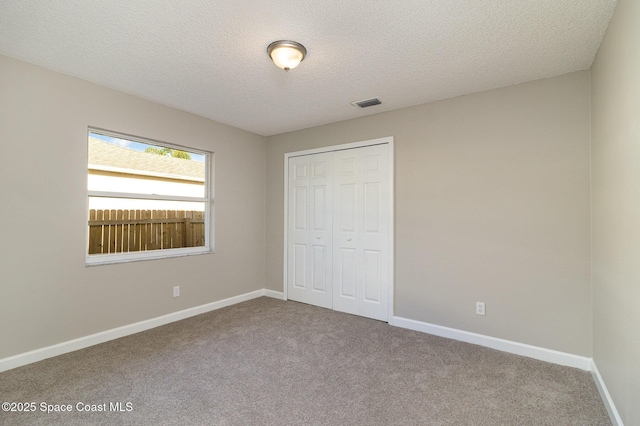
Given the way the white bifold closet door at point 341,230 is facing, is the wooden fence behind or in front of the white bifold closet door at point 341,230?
in front

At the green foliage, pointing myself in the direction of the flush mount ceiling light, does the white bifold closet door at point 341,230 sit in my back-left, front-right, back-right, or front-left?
front-left

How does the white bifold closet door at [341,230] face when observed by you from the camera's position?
facing the viewer and to the left of the viewer

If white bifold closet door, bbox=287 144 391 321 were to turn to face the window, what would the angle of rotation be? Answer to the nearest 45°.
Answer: approximately 45° to its right

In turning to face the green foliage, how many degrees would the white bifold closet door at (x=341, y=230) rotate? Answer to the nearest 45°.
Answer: approximately 45° to its right
